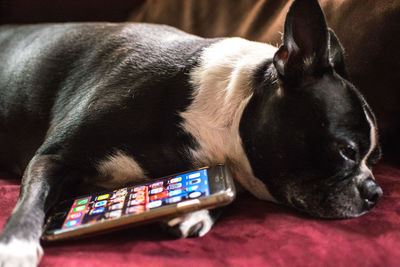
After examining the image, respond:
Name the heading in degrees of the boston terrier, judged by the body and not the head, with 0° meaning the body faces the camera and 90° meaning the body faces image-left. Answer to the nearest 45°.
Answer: approximately 270°
